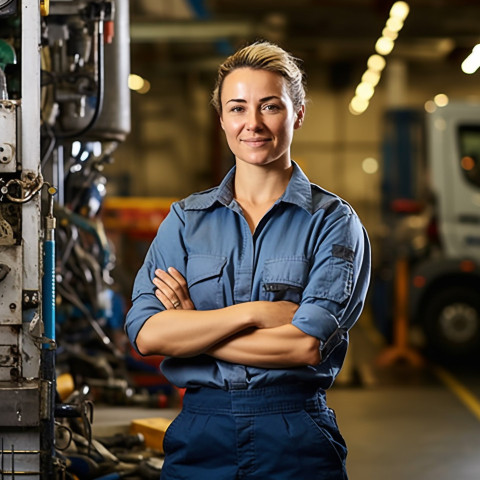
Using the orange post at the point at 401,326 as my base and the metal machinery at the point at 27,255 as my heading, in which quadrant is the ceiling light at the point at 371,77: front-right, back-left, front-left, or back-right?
back-right

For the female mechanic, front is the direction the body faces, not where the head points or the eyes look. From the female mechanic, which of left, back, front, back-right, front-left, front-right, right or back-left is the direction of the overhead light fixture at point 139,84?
back

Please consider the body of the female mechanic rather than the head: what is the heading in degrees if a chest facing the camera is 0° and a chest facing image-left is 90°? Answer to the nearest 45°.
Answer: approximately 0°

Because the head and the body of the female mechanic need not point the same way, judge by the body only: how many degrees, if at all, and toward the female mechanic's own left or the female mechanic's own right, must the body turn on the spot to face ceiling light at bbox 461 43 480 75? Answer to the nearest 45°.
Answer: approximately 180°

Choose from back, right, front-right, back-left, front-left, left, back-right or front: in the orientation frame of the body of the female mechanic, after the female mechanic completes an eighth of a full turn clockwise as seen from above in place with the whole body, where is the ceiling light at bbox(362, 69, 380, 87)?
back-right

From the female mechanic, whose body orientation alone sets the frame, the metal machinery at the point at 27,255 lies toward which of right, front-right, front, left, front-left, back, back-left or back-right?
back-right

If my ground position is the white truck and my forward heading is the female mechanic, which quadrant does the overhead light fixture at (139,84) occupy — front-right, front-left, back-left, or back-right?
back-right

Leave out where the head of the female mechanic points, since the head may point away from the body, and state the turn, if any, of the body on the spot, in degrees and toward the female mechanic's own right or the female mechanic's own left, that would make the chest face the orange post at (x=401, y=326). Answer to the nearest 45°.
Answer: approximately 180°

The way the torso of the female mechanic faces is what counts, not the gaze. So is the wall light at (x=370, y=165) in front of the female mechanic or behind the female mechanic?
behind
